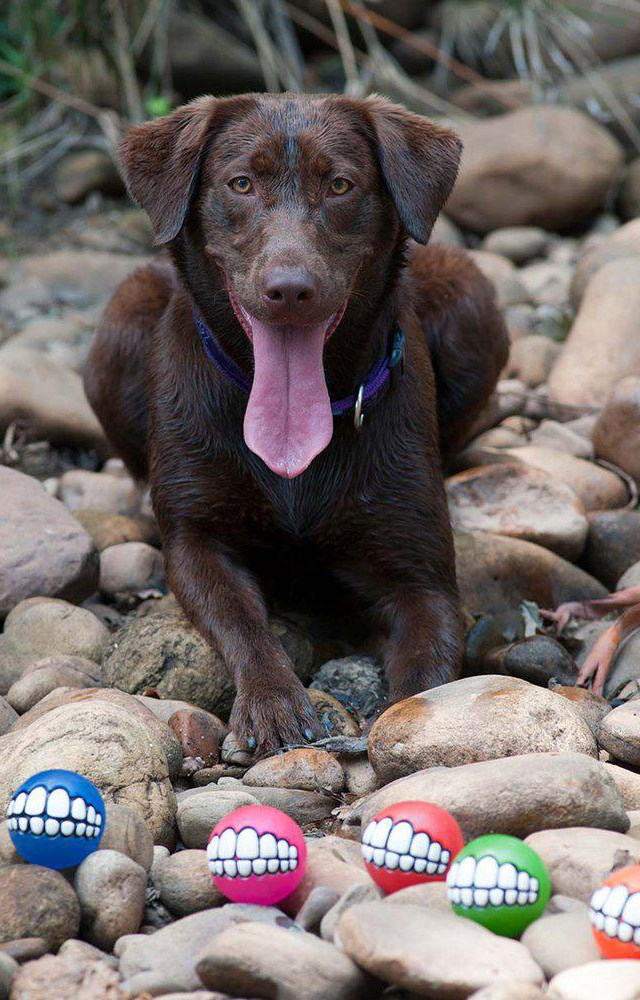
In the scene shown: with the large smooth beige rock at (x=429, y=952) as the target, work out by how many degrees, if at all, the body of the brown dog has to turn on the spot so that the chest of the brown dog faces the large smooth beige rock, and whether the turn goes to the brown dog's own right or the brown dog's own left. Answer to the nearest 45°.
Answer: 0° — it already faces it

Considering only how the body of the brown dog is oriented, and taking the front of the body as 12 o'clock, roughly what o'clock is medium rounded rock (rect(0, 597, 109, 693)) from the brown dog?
The medium rounded rock is roughly at 2 o'clock from the brown dog.

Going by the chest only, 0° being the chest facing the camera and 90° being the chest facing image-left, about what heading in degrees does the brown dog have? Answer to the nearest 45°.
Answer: approximately 0°

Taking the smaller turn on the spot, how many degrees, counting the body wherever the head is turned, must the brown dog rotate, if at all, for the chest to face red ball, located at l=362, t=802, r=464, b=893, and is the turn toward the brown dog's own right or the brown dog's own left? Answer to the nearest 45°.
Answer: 0° — it already faces it

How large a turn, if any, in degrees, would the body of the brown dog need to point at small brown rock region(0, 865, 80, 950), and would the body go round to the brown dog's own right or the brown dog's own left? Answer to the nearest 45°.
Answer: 0° — it already faces it

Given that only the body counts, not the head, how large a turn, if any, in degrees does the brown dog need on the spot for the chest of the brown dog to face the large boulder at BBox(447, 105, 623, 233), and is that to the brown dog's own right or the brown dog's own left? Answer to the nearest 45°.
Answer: approximately 180°

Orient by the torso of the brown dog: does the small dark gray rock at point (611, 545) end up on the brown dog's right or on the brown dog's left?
on the brown dog's left

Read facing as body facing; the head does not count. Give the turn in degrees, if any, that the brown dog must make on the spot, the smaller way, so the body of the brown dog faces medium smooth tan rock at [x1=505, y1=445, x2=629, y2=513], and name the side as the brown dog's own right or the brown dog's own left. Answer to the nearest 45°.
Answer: approximately 135° to the brown dog's own left

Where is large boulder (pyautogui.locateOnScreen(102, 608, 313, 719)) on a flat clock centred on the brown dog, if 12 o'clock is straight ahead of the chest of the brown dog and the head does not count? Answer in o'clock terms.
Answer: The large boulder is roughly at 1 o'clock from the brown dog.

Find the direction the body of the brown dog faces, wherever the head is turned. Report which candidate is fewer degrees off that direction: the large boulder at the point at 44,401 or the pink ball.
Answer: the pink ball

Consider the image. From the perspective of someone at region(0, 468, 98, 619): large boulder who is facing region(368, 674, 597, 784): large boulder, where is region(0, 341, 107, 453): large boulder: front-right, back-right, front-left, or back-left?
back-left
